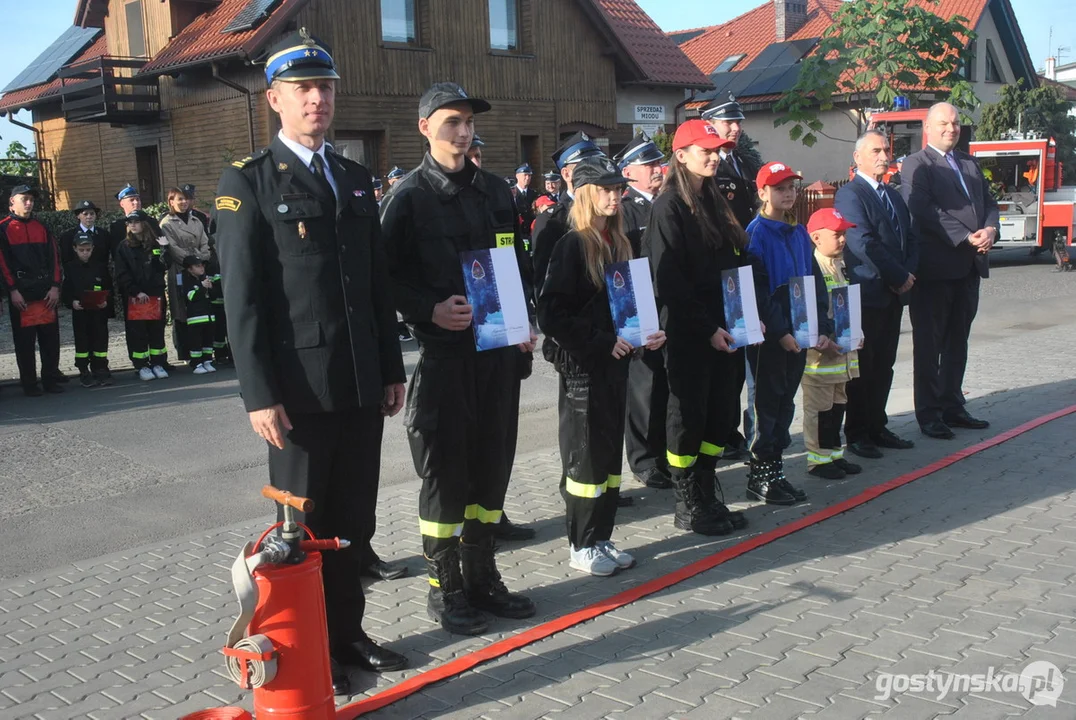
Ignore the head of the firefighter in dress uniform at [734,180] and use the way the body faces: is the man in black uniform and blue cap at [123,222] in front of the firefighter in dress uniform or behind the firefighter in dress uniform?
behind

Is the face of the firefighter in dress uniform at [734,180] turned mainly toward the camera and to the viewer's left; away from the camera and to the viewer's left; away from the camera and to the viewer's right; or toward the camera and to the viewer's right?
toward the camera and to the viewer's right

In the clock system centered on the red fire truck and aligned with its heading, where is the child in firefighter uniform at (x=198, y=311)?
The child in firefighter uniform is roughly at 10 o'clock from the red fire truck.

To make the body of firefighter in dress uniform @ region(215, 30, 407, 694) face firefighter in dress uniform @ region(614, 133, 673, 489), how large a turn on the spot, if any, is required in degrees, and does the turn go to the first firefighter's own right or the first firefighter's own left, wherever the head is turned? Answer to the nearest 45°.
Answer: approximately 90° to the first firefighter's own left

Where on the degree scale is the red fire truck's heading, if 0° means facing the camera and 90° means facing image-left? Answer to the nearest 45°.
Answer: approximately 90°

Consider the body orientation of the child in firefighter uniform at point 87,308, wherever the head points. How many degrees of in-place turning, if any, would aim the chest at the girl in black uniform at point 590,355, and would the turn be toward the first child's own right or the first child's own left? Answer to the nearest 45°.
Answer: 0° — they already face them

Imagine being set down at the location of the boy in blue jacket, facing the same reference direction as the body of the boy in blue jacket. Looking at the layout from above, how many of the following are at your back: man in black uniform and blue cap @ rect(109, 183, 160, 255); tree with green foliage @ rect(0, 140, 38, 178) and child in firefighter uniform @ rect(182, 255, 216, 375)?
3

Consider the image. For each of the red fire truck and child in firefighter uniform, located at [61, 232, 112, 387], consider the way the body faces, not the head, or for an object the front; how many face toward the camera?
1

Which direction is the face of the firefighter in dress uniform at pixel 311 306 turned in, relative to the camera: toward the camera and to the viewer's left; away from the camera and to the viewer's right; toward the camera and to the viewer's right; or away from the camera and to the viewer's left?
toward the camera and to the viewer's right

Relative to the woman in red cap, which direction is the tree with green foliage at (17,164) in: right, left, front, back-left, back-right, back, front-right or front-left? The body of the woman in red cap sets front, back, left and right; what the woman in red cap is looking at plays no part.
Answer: back

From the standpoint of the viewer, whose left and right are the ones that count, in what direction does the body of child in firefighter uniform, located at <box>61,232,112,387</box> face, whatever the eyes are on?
facing the viewer
